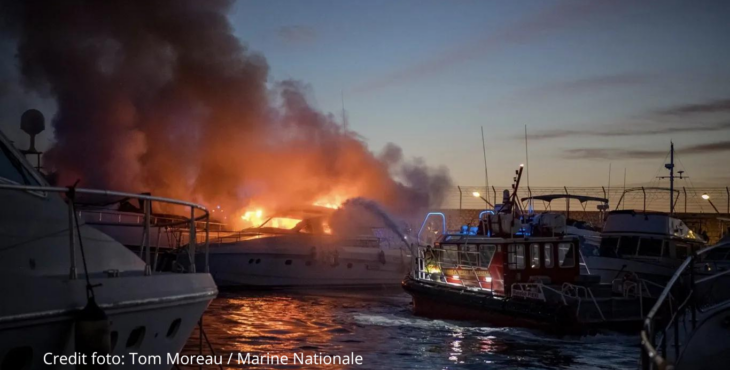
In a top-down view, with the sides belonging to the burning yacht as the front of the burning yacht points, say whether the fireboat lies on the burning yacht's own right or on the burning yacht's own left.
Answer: on the burning yacht's own left

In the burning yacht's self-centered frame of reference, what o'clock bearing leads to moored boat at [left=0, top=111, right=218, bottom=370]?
The moored boat is roughly at 9 o'clock from the burning yacht.

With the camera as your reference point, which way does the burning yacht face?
facing to the left of the viewer
